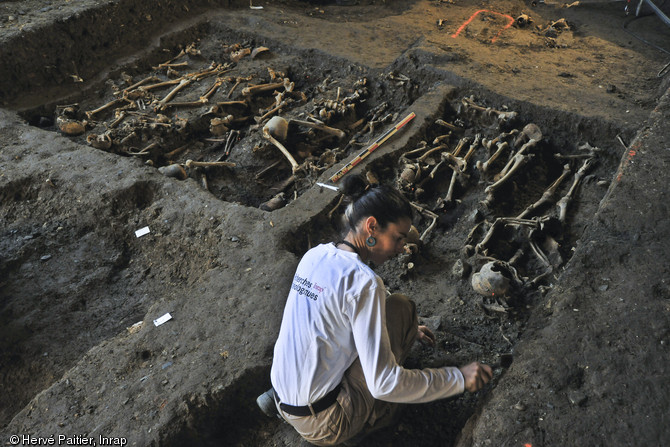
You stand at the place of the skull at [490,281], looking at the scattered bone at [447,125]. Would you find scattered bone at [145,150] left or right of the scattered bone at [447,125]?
left

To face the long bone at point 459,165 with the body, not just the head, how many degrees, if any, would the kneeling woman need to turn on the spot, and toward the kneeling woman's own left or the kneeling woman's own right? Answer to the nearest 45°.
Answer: approximately 45° to the kneeling woman's own left

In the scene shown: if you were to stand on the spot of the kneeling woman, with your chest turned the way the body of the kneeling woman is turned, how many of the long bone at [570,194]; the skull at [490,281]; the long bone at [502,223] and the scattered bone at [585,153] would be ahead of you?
4

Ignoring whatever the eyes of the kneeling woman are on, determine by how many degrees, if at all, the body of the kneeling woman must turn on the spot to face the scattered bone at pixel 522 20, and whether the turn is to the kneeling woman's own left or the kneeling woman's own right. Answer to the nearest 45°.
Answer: approximately 45° to the kneeling woman's own left

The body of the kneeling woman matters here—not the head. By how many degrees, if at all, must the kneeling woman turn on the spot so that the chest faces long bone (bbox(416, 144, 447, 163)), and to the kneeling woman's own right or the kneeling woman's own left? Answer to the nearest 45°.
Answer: approximately 45° to the kneeling woman's own left

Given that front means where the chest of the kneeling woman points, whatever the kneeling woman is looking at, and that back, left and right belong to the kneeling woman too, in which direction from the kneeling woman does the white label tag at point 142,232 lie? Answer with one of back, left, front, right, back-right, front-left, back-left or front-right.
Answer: left

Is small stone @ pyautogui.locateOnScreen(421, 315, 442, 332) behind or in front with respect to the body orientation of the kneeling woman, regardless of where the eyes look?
in front

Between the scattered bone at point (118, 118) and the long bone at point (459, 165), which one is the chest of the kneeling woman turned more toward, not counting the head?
the long bone

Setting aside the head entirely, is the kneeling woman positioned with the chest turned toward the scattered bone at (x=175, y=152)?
no

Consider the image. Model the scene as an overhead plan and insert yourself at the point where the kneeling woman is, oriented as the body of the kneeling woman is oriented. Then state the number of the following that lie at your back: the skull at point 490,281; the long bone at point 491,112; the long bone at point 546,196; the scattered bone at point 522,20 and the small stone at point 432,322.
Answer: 0

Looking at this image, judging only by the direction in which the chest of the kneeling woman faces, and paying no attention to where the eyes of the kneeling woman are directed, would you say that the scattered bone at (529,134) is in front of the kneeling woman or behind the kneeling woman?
in front

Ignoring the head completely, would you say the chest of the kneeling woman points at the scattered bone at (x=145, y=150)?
no

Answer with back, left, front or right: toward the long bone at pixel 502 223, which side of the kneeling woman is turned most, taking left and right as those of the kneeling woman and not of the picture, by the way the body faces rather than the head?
front

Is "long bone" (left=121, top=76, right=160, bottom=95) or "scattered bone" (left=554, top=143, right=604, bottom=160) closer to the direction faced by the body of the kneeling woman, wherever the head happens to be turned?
the scattered bone

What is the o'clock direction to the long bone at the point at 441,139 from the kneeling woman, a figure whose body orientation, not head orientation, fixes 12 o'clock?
The long bone is roughly at 11 o'clock from the kneeling woman.

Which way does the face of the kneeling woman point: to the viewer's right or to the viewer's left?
to the viewer's right

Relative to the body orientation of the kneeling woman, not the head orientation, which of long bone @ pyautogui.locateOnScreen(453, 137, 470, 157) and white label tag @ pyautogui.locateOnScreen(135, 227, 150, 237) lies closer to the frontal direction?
the long bone

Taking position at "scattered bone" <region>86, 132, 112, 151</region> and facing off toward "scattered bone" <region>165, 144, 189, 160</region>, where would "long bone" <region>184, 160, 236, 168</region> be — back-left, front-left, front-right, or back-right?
front-right

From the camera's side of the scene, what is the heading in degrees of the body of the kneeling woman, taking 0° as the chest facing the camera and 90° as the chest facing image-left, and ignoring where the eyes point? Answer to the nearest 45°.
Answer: approximately 225°

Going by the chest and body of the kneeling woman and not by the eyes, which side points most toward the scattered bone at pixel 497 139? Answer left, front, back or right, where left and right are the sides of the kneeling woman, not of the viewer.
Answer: front
